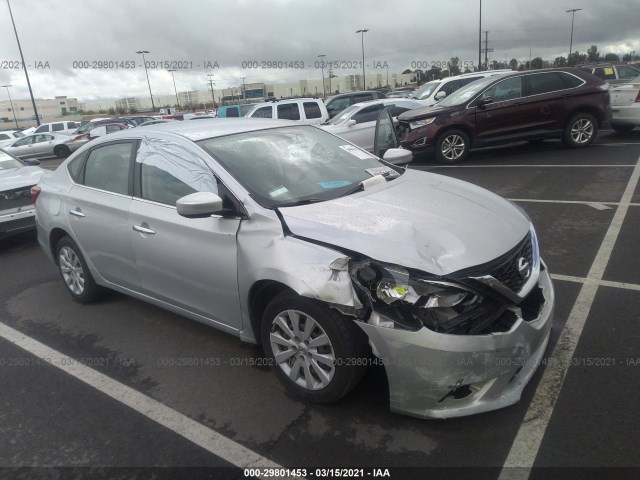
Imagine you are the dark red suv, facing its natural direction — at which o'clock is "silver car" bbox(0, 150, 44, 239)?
The silver car is roughly at 12 o'clock from the dark red suv.

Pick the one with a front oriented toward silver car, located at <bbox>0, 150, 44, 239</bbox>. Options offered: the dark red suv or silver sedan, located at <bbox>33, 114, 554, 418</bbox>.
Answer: the dark red suv

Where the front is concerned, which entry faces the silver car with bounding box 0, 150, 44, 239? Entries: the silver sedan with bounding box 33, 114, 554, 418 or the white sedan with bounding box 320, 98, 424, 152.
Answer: the white sedan

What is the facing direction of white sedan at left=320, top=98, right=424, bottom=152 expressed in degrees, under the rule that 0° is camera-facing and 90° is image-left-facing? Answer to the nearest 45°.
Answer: approximately 45°

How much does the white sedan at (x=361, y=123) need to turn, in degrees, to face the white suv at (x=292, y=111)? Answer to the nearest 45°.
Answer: approximately 90° to its right

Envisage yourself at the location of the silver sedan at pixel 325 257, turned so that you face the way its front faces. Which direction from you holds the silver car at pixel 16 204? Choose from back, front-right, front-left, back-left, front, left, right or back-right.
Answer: back

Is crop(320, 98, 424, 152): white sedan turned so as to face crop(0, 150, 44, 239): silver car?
yes
